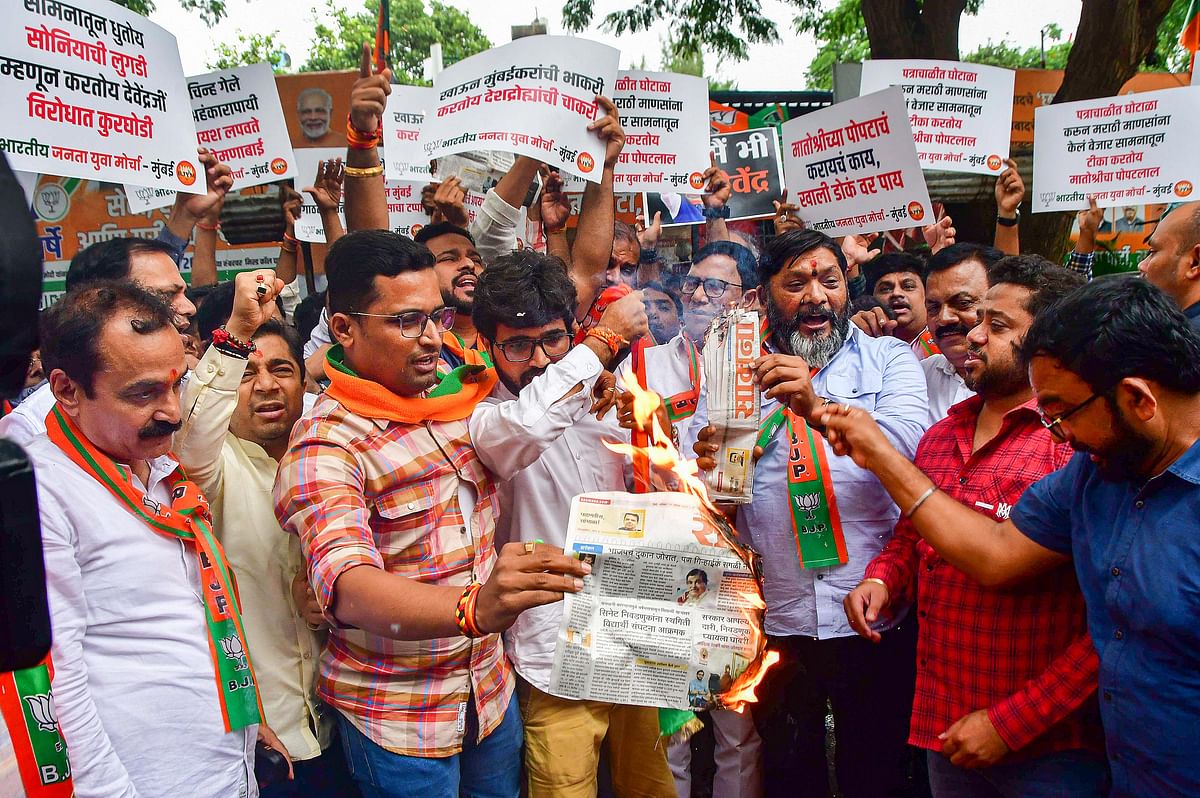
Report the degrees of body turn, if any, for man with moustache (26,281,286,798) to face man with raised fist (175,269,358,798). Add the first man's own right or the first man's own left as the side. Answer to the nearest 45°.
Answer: approximately 90° to the first man's own left

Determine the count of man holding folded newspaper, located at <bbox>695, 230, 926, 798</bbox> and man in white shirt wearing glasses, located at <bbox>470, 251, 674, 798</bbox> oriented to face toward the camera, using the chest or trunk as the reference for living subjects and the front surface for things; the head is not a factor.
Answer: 2

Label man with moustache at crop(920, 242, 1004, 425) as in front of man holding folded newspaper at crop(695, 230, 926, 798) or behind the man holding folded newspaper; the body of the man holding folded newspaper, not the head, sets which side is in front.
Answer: behind

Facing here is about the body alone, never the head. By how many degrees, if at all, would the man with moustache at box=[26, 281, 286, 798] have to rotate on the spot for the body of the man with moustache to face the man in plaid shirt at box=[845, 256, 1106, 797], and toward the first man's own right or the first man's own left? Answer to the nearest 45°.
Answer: approximately 45° to the first man's own left

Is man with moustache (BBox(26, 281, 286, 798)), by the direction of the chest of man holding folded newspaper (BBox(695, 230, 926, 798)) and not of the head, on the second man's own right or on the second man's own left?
on the second man's own right

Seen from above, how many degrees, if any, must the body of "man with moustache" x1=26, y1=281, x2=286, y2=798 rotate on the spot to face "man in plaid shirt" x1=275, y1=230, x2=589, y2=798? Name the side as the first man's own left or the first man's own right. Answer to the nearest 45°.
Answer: approximately 45° to the first man's own left

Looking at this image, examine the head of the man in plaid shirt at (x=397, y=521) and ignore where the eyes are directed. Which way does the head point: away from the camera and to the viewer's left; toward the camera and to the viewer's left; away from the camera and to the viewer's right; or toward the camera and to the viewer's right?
toward the camera and to the viewer's right
